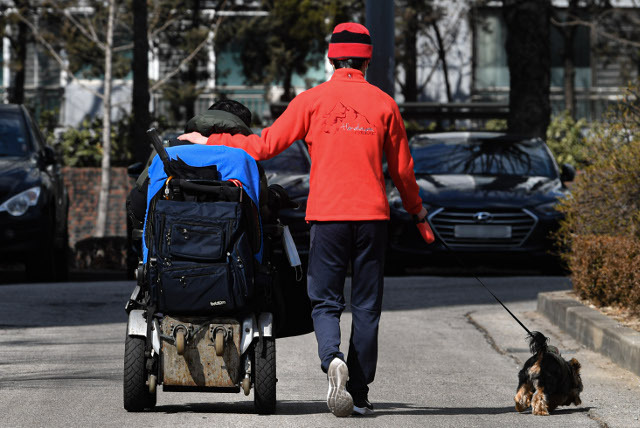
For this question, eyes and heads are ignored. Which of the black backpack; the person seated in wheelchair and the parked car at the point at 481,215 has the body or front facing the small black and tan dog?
the parked car

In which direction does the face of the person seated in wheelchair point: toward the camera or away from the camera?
away from the camera

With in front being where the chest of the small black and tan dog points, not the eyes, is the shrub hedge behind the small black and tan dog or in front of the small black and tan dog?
in front

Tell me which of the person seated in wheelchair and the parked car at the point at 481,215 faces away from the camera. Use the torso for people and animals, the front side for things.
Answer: the person seated in wheelchair

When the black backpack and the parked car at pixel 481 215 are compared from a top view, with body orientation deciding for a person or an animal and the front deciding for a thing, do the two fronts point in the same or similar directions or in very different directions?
same or similar directions

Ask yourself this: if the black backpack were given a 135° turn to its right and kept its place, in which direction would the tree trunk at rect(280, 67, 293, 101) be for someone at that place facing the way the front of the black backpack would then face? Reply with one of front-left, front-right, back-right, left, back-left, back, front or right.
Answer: front-right

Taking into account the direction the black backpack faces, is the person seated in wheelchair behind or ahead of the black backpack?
behind

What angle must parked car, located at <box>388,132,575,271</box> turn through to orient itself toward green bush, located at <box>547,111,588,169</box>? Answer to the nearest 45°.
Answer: approximately 180°

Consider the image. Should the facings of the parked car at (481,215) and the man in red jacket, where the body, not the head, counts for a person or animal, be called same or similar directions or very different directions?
very different directions

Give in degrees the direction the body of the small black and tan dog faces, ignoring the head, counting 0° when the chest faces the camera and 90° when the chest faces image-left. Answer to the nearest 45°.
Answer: approximately 225°

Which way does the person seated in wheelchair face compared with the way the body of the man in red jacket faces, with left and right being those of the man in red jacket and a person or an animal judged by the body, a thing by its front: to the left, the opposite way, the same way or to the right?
the same way

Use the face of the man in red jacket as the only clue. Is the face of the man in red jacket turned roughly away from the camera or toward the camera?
away from the camera

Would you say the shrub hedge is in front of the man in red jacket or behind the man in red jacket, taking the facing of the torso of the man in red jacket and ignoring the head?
in front

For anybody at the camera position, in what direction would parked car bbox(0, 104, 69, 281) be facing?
facing the viewer

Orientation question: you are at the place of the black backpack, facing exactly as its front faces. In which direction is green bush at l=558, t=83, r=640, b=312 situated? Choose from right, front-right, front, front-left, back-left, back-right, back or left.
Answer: back-left

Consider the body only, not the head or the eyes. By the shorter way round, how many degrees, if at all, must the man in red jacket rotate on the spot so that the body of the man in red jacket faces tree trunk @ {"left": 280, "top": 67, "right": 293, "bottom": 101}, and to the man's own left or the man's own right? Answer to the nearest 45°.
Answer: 0° — they already face it

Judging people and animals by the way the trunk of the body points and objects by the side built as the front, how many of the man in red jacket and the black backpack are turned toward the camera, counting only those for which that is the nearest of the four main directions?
1

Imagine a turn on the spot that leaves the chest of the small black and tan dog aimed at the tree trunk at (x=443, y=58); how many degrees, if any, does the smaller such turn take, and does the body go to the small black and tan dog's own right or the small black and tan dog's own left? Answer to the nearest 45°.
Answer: approximately 45° to the small black and tan dog's own left

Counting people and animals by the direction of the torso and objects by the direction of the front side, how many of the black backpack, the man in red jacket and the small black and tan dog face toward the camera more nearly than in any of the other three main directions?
1

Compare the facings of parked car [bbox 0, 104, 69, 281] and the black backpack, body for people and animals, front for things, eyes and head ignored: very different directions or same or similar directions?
same or similar directions

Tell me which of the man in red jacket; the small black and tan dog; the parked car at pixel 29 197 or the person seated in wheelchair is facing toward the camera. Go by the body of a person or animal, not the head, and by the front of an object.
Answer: the parked car

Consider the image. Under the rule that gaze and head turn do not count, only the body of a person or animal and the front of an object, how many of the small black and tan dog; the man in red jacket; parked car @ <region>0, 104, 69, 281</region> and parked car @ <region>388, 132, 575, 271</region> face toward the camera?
2
